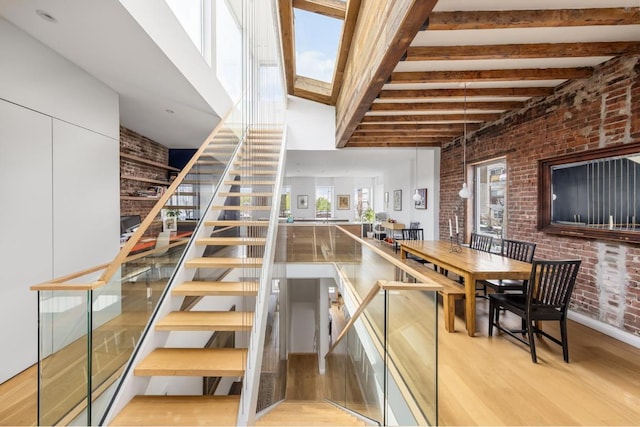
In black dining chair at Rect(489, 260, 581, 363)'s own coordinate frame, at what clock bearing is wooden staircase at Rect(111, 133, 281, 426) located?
The wooden staircase is roughly at 9 o'clock from the black dining chair.

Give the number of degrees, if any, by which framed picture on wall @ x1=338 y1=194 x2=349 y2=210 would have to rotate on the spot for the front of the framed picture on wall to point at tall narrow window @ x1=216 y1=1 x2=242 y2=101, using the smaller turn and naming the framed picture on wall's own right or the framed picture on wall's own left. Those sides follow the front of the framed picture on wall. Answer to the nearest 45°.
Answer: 0° — it already faces it

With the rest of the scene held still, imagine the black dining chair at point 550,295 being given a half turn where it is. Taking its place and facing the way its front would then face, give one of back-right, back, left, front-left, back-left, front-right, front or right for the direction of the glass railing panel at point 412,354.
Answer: right

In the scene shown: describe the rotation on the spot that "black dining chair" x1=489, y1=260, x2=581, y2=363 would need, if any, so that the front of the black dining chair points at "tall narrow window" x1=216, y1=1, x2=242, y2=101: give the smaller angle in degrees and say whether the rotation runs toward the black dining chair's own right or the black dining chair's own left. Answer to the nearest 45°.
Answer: approximately 45° to the black dining chair's own left

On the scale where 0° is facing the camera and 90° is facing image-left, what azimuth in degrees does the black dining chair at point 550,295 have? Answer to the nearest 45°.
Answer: approximately 135°

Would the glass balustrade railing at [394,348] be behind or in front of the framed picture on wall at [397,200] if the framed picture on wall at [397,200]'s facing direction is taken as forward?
in front

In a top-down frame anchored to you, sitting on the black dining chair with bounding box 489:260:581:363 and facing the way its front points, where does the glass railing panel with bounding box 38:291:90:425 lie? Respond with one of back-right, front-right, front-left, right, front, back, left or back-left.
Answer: left

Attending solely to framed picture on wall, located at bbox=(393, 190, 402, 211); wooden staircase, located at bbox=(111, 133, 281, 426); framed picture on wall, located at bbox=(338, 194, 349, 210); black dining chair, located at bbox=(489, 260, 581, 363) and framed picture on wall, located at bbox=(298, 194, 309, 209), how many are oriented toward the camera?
4

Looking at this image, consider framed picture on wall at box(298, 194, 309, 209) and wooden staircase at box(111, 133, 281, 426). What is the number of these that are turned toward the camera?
2

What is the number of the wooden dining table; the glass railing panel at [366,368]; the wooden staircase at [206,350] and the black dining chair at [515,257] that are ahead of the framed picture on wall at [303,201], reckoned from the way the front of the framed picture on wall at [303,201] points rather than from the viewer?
4
